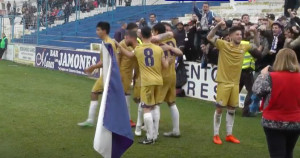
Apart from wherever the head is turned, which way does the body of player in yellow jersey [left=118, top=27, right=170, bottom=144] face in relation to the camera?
away from the camera

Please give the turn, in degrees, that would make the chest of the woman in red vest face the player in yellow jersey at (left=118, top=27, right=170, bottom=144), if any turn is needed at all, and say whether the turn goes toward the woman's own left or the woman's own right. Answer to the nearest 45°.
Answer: approximately 45° to the woman's own left

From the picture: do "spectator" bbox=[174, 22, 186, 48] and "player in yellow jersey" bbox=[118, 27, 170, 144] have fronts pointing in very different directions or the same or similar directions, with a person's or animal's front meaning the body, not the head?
very different directions

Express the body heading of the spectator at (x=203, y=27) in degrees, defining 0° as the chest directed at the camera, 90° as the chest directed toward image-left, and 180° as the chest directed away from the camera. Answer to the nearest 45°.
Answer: approximately 0°

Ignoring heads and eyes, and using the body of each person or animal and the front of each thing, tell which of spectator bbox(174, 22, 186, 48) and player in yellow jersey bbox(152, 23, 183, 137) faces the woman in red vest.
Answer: the spectator

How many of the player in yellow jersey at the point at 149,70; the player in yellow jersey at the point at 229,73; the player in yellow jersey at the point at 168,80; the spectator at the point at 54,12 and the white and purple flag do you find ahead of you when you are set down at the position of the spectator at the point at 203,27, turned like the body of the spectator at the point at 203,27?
4

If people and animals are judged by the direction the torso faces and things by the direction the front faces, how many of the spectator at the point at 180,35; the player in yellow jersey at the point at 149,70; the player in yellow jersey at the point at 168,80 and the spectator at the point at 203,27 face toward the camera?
2

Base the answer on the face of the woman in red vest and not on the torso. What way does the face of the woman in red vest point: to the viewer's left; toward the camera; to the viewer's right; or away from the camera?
away from the camera

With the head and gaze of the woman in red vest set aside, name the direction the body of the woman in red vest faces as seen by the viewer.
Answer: away from the camera

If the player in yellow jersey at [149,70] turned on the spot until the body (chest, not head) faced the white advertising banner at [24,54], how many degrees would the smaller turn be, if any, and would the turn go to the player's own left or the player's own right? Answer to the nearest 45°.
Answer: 0° — they already face it

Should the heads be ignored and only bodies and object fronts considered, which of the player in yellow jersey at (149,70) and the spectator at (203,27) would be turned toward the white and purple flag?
the spectator

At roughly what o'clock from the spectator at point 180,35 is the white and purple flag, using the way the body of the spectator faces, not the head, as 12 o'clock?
The white and purple flag is roughly at 12 o'clock from the spectator.

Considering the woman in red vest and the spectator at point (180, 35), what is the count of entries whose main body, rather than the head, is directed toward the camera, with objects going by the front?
1
